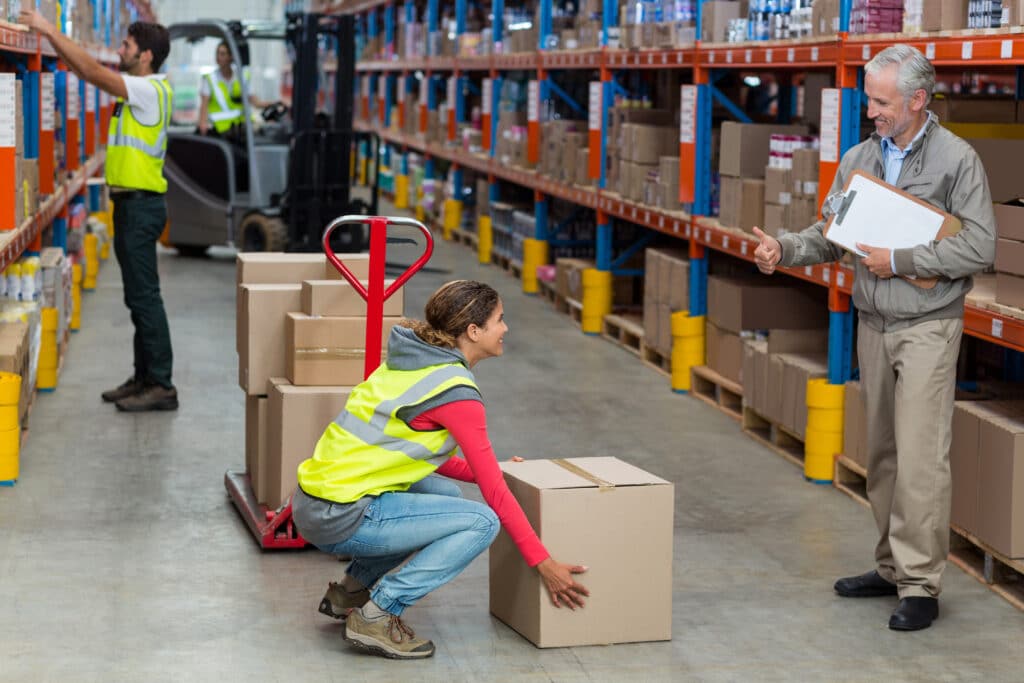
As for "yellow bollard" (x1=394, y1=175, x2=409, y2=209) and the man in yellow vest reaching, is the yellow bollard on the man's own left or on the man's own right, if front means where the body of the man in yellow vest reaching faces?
on the man's own right

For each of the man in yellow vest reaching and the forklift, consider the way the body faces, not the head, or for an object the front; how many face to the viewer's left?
1

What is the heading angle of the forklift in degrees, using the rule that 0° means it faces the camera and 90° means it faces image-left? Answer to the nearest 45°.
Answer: approximately 315°

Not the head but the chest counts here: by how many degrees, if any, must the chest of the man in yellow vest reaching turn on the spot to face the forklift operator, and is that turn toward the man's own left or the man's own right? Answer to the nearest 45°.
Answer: approximately 90° to the man's own right

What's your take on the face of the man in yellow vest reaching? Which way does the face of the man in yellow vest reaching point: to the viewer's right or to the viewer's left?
to the viewer's left

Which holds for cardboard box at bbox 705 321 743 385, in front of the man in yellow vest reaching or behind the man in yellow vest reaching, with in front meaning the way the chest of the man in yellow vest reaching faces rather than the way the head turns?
behind

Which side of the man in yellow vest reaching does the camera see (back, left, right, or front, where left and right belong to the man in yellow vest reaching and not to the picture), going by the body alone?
left

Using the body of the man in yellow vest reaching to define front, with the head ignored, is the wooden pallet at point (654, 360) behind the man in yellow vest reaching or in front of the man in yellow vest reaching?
behind

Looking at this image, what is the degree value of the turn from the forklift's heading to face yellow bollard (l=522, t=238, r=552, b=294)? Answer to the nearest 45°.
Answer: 0° — it already faces it

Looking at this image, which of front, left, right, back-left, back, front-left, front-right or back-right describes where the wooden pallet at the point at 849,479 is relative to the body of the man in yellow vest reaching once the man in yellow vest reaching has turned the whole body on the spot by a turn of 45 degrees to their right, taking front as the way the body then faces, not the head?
back

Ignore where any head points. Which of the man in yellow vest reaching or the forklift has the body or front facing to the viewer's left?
the man in yellow vest reaching

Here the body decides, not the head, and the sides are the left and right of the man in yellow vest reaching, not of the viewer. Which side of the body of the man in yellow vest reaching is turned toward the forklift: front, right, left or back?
right

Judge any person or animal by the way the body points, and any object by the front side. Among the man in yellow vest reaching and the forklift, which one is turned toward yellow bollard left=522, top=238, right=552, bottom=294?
the forklift
